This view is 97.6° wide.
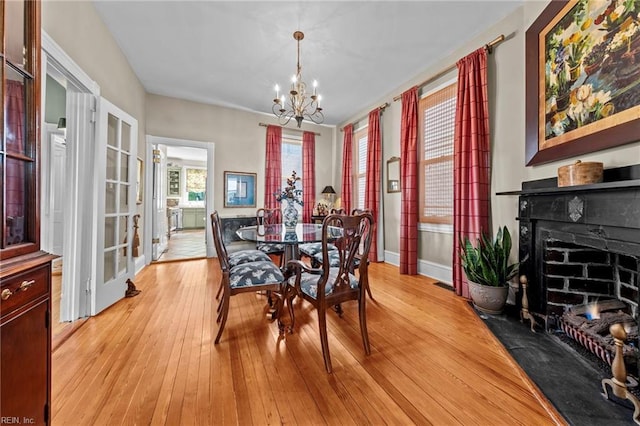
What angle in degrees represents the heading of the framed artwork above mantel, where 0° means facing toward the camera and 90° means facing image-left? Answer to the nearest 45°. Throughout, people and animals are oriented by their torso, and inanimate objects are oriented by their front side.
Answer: approximately 45°

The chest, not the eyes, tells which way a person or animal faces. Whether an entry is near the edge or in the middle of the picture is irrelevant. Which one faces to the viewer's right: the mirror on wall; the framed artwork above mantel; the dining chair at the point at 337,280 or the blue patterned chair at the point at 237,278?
the blue patterned chair

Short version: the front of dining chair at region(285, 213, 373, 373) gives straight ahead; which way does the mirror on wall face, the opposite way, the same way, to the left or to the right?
to the left

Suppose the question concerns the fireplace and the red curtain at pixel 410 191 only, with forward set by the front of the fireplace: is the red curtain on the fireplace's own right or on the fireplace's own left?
on the fireplace's own right

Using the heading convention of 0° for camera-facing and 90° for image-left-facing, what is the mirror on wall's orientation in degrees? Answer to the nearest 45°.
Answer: approximately 45°

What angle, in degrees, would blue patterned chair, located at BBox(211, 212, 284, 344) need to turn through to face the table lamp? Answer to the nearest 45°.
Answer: approximately 45° to its left

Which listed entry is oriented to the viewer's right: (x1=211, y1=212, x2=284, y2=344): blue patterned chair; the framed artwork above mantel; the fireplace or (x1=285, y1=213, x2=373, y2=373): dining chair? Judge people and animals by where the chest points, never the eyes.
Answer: the blue patterned chair

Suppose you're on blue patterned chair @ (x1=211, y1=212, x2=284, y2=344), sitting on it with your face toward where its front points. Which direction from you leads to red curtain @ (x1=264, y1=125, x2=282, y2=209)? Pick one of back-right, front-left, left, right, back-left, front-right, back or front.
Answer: left

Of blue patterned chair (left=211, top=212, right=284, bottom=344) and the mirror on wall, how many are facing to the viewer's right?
1

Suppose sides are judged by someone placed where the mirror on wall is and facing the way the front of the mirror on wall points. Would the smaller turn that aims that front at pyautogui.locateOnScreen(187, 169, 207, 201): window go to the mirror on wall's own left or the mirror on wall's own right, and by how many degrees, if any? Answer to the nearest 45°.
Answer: approximately 90° to the mirror on wall's own right

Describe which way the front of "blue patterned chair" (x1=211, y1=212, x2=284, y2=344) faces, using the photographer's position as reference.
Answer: facing to the right of the viewer

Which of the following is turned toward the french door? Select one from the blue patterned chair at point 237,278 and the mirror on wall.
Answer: the mirror on wall

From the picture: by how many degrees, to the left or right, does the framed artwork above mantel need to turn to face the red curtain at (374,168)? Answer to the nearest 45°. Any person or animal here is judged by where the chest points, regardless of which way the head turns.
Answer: approximately 90° to its right

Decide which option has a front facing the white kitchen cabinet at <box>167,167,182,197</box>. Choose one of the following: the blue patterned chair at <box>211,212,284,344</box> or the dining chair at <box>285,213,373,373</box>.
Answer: the dining chair

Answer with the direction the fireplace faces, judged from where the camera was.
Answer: facing the viewer and to the left of the viewer

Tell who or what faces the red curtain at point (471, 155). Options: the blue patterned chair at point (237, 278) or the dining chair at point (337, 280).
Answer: the blue patterned chair

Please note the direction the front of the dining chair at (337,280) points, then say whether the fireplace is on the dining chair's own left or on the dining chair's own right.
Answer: on the dining chair's own right

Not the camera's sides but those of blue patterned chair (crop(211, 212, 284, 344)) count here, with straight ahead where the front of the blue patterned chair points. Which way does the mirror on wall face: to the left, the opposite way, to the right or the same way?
the opposite way
